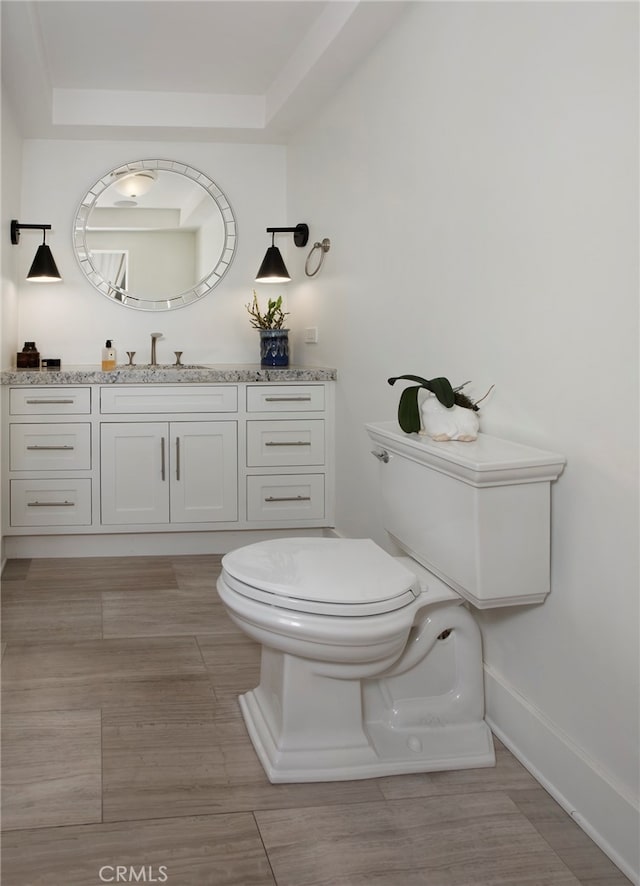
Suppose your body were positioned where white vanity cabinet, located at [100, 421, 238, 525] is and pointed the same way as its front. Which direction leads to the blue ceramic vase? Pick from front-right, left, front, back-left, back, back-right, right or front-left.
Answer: back-left

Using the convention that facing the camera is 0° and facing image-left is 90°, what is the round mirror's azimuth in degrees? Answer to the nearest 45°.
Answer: approximately 0°

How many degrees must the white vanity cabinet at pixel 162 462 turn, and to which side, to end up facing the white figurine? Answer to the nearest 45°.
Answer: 0° — it already faces it

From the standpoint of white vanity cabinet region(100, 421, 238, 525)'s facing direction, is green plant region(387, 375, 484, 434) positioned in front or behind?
in front

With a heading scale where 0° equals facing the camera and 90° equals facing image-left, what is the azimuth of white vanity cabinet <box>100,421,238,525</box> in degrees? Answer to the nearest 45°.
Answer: approximately 0°
